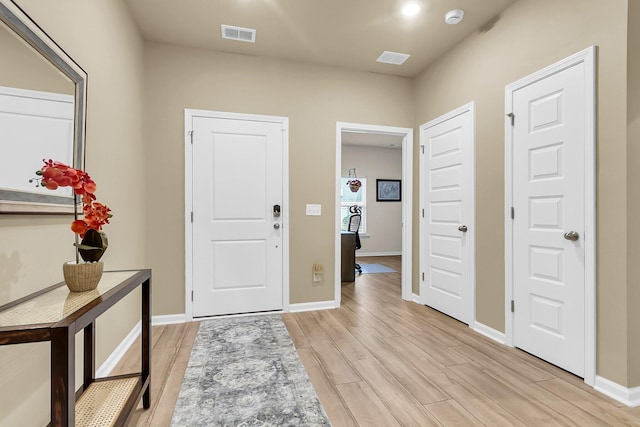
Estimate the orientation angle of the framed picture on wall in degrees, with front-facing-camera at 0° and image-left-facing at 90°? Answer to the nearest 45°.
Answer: approximately 0°

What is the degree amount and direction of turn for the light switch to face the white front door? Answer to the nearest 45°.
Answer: approximately 90° to its right

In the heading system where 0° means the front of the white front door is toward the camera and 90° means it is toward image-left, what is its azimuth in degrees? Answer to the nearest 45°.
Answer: approximately 0°

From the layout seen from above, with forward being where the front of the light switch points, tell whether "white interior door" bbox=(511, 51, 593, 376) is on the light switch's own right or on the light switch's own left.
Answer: on the light switch's own left

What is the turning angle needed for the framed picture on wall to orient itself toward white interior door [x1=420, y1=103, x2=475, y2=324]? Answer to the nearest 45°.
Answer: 0° — it already faces it

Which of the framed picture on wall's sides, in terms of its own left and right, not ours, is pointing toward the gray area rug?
front

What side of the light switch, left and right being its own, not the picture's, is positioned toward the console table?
front
